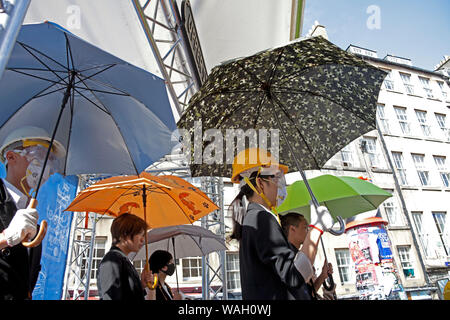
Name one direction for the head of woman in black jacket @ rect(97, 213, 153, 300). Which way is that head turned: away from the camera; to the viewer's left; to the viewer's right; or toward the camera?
to the viewer's right

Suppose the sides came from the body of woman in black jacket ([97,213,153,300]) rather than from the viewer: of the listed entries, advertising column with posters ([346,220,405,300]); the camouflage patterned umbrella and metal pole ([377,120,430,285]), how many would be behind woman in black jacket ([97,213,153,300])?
0

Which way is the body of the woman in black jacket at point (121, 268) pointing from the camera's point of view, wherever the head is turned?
to the viewer's right

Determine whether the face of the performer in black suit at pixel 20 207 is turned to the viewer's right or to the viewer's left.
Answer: to the viewer's right

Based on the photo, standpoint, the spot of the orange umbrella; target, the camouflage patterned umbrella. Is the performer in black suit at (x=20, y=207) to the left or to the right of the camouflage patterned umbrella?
right
